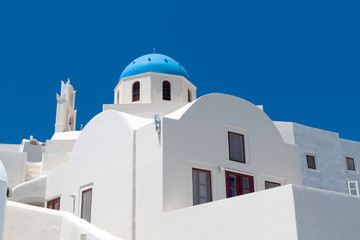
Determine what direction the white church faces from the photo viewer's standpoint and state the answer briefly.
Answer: facing the viewer and to the right of the viewer
